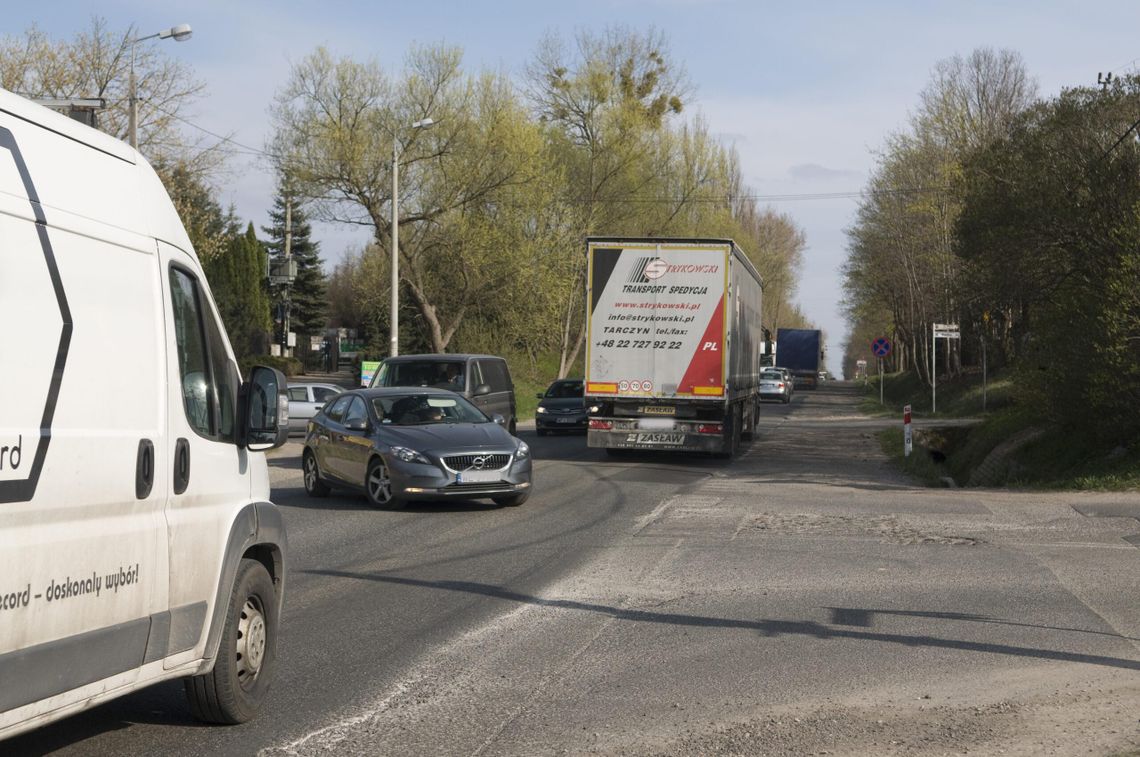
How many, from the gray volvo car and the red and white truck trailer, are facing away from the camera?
1

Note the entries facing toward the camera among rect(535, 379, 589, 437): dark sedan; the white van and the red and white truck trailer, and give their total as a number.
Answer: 1

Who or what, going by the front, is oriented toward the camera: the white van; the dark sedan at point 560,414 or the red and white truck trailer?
the dark sedan

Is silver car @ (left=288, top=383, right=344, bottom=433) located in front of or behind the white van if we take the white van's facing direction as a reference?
in front

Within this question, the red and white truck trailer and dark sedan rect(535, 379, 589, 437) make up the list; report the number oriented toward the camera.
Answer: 1

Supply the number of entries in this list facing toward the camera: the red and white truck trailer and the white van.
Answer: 0

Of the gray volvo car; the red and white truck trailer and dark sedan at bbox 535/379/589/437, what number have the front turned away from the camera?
1

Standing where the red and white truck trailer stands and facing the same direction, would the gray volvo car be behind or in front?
behind

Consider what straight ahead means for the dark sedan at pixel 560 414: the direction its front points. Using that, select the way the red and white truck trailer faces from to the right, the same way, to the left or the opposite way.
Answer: the opposite way

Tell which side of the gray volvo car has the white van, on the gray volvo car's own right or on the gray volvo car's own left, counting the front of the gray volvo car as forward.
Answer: on the gray volvo car's own right

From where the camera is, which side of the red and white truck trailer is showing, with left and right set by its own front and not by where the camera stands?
back

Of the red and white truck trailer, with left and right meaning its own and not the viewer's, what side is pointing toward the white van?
back
